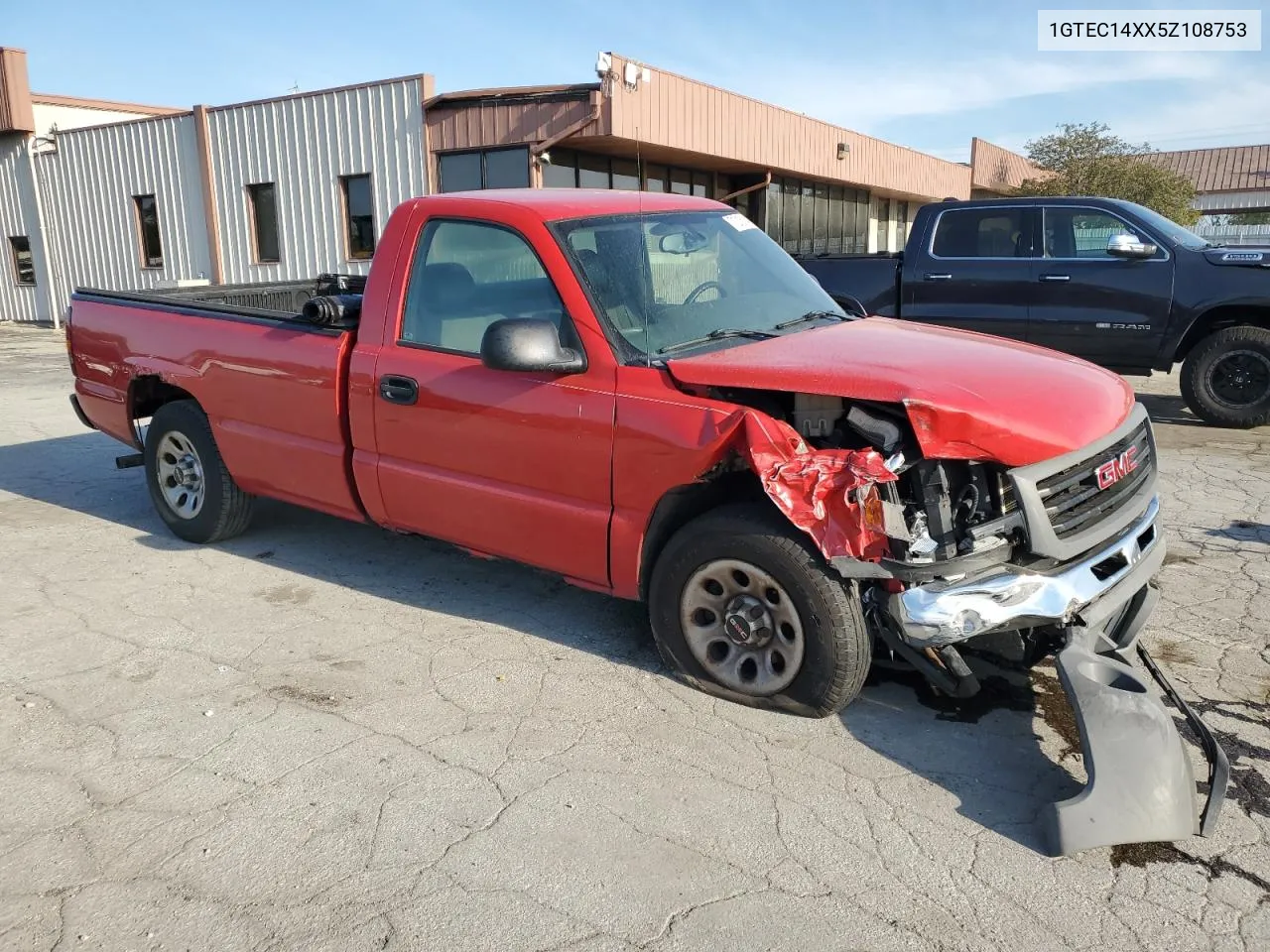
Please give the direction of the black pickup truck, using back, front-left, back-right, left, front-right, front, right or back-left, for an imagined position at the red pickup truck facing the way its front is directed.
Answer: left

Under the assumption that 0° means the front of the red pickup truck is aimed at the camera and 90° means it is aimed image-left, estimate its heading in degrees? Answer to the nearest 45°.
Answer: approximately 315°

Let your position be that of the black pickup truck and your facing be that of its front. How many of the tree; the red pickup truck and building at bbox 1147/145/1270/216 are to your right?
1

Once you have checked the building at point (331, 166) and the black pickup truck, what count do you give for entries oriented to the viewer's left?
0

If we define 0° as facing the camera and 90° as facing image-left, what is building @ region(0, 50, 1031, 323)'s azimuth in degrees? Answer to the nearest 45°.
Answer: approximately 315°

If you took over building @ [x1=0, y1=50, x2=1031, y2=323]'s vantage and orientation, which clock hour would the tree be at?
The tree is roughly at 10 o'clock from the building.

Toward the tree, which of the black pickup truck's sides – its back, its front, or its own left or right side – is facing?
left

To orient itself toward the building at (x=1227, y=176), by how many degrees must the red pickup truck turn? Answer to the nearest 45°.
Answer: approximately 90° to its left

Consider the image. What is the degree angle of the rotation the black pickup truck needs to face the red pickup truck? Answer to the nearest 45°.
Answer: approximately 90° to its right

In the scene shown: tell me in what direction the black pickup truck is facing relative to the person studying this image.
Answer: facing to the right of the viewer

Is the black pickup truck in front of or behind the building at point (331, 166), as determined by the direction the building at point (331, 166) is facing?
in front

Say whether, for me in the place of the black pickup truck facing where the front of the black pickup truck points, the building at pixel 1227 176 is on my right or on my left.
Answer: on my left
